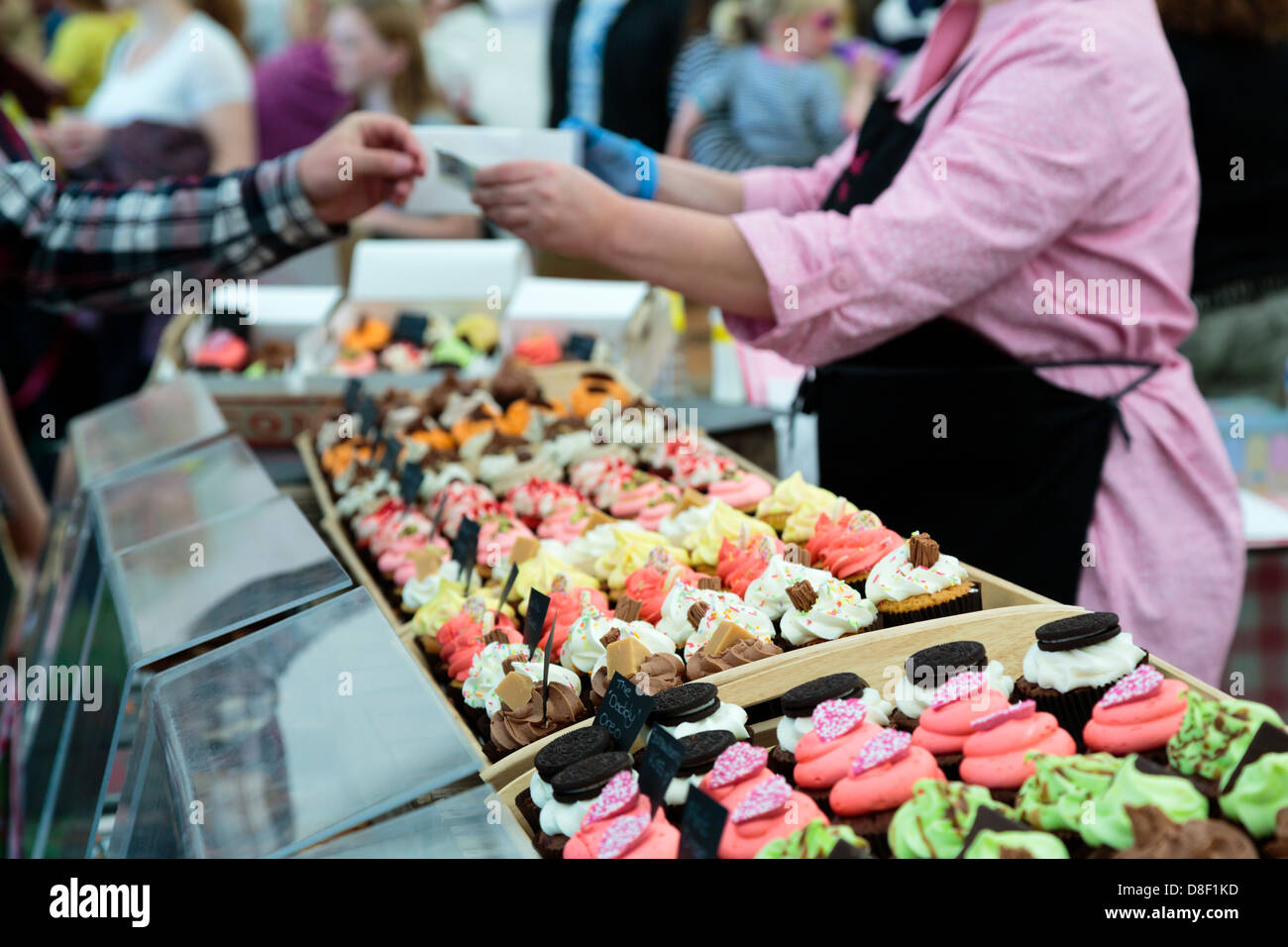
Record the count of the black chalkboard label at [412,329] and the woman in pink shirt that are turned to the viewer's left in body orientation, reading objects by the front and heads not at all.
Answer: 1

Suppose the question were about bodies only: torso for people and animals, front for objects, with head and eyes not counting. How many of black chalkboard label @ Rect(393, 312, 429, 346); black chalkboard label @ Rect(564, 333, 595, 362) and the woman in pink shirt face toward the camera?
2

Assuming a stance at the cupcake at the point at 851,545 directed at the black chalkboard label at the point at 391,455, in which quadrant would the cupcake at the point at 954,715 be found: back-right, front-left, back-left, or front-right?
back-left

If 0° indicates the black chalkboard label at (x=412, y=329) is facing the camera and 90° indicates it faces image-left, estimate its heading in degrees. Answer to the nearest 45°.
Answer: approximately 0°

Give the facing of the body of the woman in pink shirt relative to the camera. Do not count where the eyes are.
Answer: to the viewer's left

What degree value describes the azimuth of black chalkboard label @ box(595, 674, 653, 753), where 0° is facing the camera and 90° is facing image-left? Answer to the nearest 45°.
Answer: approximately 45°

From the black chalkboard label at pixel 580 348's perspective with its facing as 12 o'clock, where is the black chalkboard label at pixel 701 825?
the black chalkboard label at pixel 701 825 is roughly at 12 o'clock from the black chalkboard label at pixel 580 348.

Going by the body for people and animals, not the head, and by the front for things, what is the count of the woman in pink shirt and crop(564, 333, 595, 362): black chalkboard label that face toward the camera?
1

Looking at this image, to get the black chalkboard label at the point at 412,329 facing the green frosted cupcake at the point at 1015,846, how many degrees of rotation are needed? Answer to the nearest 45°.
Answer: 0° — it already faces it

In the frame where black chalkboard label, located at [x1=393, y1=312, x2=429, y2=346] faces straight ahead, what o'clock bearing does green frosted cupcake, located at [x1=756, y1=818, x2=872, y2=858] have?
The green frosted cupcake is roughly at 12 o'clock from the black chalkboard label.
